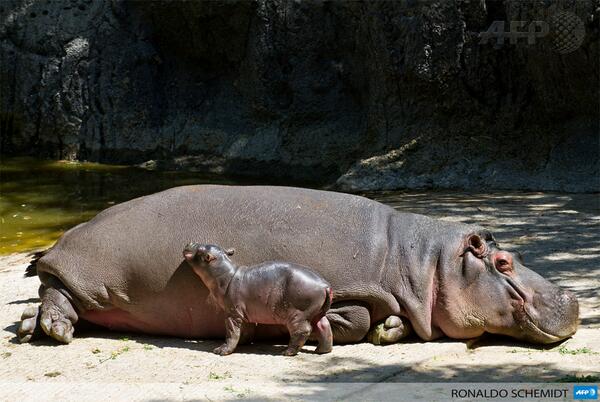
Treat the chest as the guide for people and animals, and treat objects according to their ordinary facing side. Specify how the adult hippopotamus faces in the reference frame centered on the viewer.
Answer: facing to the right of the viewer

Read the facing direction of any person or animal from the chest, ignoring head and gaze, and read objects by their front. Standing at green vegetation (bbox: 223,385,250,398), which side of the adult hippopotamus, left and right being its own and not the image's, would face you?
right

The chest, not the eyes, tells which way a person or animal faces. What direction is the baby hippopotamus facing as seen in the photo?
to the viewer's left

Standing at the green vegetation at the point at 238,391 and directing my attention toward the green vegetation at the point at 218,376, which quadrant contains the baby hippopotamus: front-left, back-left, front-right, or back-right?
front-right

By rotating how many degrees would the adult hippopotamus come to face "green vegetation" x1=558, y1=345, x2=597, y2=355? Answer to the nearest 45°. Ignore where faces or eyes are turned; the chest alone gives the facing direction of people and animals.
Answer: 0° — it already faces it

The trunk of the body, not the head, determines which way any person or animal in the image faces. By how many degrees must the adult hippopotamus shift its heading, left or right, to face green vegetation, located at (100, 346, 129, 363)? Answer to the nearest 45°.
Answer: approximately 180°

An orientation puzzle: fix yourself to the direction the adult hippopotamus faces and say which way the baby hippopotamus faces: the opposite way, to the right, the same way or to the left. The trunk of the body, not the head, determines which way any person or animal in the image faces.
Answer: the opposite way

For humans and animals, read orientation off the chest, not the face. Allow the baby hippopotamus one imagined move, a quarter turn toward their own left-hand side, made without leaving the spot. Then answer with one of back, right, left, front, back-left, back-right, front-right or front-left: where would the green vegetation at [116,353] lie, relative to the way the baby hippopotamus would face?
right

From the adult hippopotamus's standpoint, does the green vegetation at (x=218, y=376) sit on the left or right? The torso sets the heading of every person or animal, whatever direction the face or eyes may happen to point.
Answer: on its right

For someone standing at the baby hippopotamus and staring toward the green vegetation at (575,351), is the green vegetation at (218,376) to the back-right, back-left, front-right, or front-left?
back-right

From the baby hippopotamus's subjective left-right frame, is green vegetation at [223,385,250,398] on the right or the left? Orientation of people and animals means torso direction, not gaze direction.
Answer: on its left
